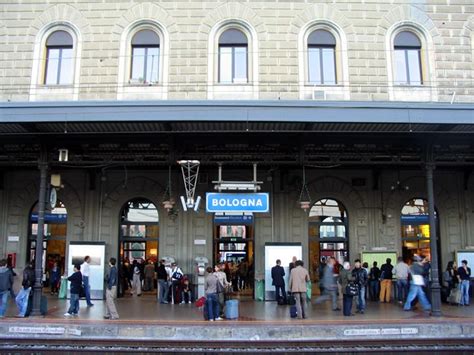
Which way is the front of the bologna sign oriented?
toward the camera

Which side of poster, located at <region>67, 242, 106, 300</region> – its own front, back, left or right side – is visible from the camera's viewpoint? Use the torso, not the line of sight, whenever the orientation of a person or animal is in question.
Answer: front

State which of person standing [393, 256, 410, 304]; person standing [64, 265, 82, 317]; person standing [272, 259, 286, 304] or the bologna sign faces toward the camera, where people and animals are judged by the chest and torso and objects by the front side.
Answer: the bologna sign

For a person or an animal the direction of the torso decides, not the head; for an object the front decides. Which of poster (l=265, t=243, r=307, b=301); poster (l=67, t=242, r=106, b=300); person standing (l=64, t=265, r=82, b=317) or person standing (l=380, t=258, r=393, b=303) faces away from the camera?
person standing (l=380, t=258, r=393, b=303)

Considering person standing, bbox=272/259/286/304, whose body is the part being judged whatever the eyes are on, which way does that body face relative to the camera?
away from the camera

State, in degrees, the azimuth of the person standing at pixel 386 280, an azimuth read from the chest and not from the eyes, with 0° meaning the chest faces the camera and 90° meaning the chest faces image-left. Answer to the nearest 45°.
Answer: approximately 180°

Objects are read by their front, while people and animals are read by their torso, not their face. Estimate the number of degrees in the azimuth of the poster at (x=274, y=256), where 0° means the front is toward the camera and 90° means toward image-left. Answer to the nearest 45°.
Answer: approximately 0°

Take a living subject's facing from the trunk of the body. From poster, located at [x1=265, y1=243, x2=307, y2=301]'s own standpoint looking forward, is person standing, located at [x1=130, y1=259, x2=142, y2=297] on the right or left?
on its right

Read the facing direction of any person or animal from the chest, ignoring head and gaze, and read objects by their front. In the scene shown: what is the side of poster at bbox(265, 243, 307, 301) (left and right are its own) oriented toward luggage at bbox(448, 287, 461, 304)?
left

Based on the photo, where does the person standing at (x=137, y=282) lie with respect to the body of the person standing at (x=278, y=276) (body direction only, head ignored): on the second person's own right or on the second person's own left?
on the second person's own left

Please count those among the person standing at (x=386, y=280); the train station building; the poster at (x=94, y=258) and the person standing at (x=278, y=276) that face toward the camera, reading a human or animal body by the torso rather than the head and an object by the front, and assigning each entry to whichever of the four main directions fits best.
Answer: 2
